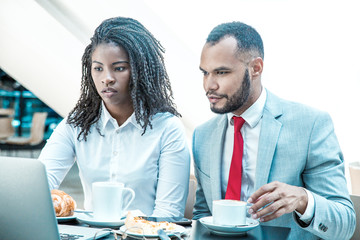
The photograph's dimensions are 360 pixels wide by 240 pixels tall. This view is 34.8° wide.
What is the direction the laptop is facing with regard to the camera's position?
facing away from the viewer and to the right of the viewer

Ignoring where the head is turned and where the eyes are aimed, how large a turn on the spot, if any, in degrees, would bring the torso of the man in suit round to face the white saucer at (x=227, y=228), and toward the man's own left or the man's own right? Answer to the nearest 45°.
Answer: approximately 45° to the man's own left

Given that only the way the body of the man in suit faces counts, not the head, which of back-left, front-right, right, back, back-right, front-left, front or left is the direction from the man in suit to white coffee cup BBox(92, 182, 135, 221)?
front

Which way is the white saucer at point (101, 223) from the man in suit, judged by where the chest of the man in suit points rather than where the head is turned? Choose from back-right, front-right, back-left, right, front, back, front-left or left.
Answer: front

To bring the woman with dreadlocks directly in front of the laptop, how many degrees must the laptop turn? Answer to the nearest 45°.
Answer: approximately 45° to its left

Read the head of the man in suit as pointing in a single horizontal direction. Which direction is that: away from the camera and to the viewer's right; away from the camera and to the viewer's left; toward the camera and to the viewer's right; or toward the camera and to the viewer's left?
toward the camera and to the viewer's left

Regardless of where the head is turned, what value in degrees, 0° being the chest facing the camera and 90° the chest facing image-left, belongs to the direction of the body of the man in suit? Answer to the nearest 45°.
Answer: approximately 45°

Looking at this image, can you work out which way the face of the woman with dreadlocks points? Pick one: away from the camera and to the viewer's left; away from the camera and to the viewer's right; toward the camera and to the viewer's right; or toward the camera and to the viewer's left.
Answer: toward the camera and to the viewer's left
